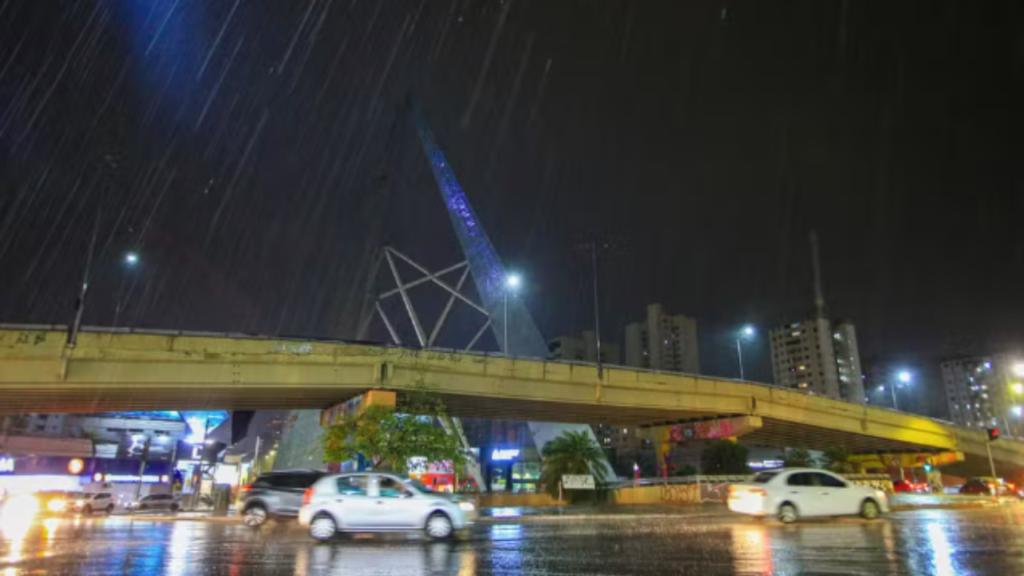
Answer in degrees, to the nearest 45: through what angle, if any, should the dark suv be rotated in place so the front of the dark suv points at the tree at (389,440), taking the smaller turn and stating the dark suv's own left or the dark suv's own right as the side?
approximately 45° to the dark suv's own left

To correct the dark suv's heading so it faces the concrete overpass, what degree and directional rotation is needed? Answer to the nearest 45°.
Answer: approximately 90° to its left

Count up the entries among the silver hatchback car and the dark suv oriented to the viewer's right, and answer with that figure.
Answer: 2

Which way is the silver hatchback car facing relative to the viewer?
to the viewer's right

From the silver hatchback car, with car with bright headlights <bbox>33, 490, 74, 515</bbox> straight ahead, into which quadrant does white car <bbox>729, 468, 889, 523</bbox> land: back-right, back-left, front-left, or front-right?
back-right

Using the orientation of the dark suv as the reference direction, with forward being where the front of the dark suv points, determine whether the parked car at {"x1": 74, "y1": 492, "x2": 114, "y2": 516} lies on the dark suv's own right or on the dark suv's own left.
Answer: on the dark suv's own left

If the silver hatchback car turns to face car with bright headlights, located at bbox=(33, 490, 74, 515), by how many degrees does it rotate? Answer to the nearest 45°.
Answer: approximately 135° to its left

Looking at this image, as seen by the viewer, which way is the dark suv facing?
to the viewer's right

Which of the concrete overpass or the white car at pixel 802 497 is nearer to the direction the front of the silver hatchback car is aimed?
the white car

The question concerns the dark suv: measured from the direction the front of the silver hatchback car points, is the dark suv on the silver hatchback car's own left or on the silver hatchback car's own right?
on the silver hatchback car's own left
